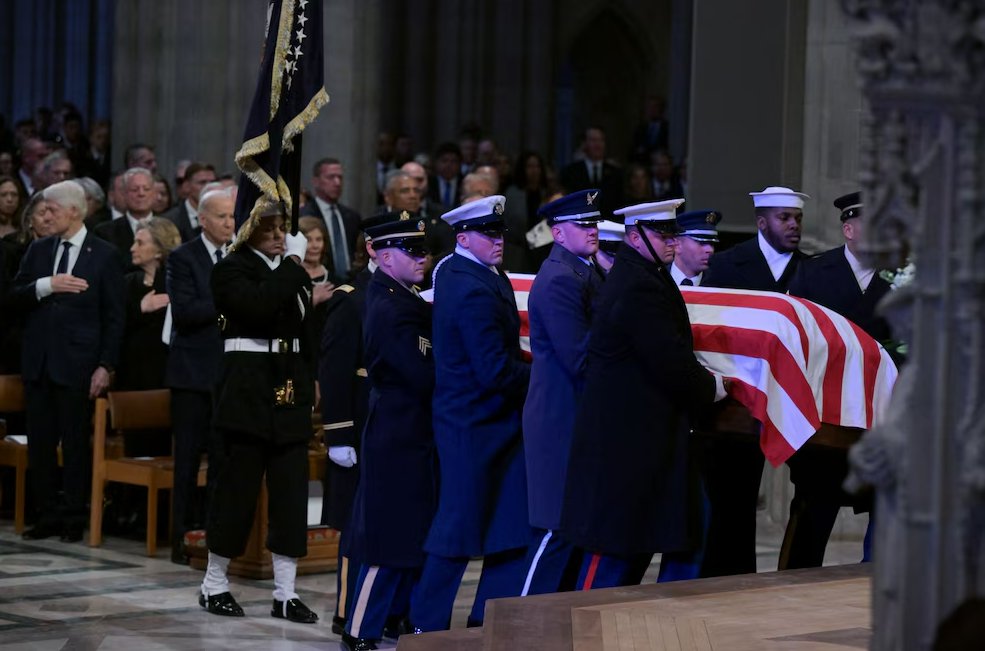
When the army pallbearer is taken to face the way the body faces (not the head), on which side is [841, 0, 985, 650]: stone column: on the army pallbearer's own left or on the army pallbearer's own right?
on the army pallbearer's own right

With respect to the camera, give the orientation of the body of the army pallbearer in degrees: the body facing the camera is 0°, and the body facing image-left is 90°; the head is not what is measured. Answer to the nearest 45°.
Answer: approximately 270°

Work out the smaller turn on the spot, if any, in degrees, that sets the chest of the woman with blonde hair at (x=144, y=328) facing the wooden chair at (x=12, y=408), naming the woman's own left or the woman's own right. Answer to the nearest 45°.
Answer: approximately 90° to the woman's own right

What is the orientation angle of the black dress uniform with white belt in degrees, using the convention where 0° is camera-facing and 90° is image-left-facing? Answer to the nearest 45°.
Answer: approximately 315°

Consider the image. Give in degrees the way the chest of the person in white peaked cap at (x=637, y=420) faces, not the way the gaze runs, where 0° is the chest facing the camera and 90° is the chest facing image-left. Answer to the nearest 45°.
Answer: approximately 270°

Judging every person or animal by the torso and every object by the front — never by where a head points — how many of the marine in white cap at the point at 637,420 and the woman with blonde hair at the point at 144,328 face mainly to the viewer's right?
1
